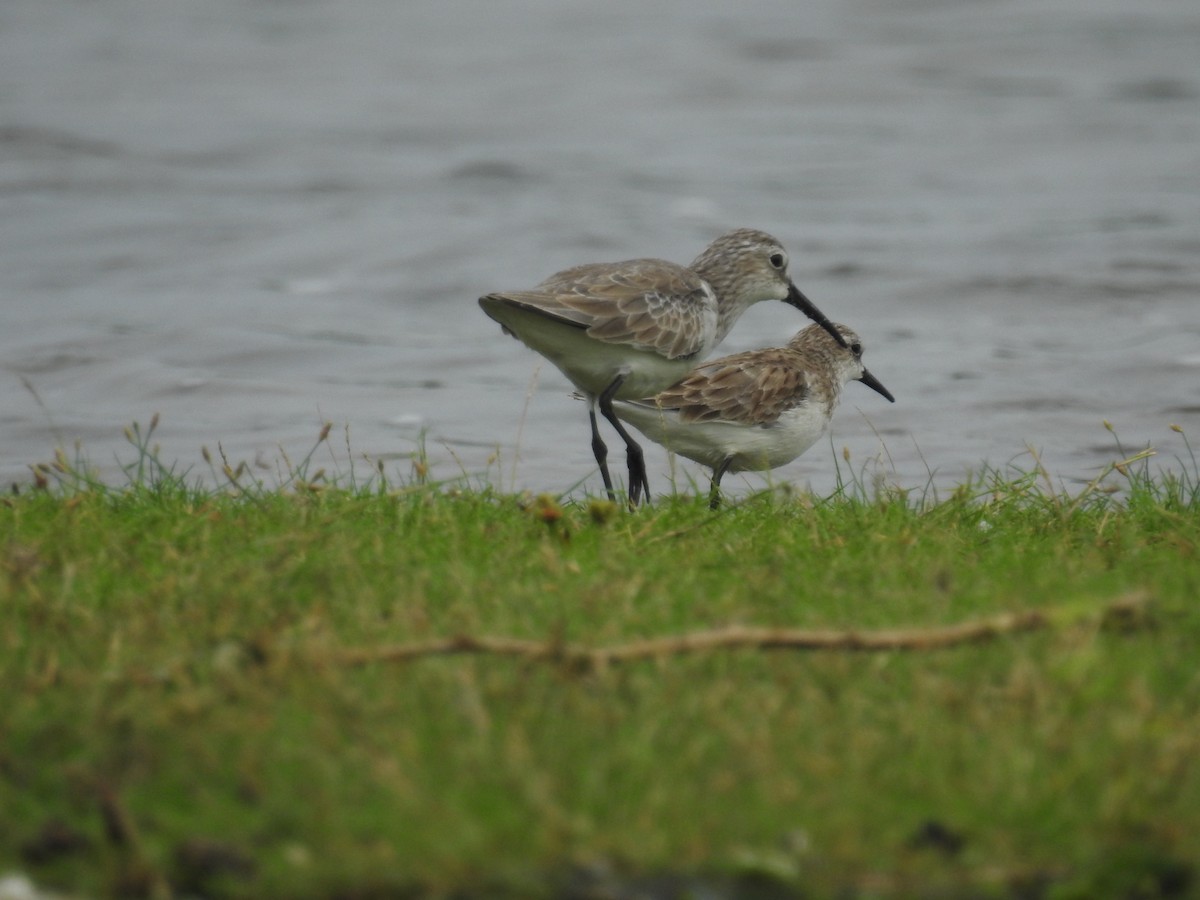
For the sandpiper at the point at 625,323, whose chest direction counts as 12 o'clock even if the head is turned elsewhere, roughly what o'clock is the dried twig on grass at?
The dried twig on grass is roughly at 3 o'clock from the sandpiper.

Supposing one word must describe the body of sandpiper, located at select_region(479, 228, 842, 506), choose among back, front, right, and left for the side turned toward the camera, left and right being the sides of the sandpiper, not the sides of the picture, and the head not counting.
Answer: right

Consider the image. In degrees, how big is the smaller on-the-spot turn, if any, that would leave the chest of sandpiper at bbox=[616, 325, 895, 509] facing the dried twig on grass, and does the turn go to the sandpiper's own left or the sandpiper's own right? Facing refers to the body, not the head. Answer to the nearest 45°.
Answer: approximately 90° to the sandpiper's own right

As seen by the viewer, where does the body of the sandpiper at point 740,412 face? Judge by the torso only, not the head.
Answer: to the viewer's right
